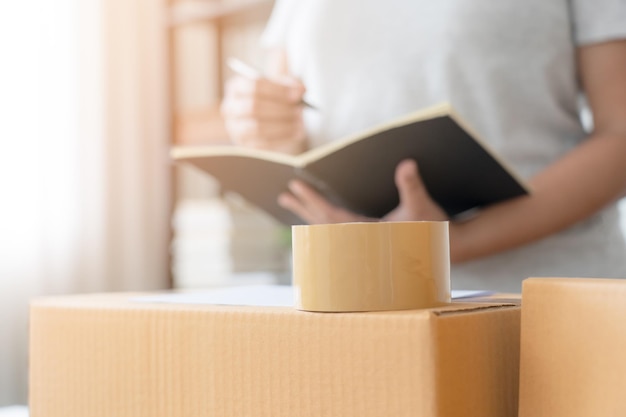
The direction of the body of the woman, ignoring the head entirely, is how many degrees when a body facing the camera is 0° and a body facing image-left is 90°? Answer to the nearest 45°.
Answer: approximately 45°

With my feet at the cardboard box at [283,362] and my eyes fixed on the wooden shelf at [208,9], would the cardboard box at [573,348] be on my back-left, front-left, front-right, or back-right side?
back-right

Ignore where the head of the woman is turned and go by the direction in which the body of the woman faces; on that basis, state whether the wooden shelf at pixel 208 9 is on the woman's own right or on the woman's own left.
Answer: on the woman's own right

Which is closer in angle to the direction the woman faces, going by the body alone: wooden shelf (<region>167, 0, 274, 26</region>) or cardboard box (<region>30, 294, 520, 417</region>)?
the cardboard box

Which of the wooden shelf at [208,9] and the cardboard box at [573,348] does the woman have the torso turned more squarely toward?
the cardboard box

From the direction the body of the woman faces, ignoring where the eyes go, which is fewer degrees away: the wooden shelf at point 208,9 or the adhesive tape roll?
the adhesive tape roll

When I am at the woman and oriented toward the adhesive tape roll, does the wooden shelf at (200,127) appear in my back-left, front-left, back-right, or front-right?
back-right
